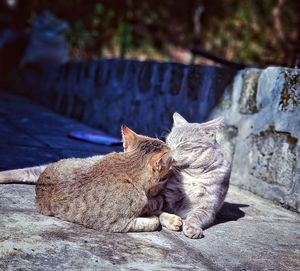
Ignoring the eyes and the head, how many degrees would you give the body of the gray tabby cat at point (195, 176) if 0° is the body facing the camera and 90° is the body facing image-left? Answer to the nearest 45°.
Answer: approximately 45°

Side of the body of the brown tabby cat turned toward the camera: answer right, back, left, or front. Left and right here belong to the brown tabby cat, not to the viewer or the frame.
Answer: right
